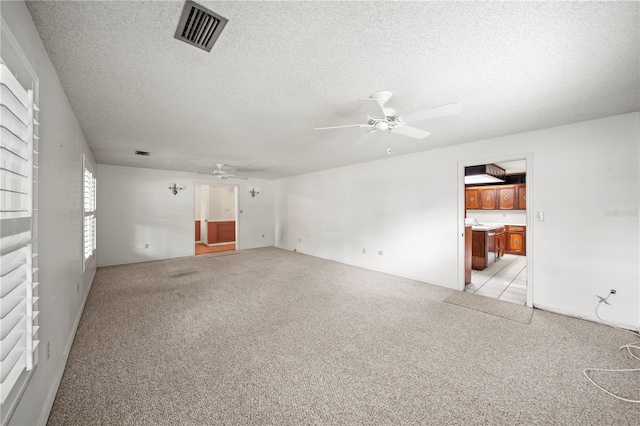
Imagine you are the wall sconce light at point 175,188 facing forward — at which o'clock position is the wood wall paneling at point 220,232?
The wood wall paneling is roughly at 7 o'clock from the wall sconce light.

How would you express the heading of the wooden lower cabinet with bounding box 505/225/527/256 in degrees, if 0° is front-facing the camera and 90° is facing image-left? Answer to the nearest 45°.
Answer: approximately 0°

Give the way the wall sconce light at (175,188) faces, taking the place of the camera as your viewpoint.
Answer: facing the viewer

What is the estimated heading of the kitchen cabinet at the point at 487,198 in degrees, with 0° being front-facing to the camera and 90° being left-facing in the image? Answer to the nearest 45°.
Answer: approximately 0°

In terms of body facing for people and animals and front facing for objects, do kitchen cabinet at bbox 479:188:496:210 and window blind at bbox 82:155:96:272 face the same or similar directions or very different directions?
very different directions

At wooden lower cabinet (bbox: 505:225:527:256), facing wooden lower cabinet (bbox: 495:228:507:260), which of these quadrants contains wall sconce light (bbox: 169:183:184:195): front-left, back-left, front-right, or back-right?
front-right

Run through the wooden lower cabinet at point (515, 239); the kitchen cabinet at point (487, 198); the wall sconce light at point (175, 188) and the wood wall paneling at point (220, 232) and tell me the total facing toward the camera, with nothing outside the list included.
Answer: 4

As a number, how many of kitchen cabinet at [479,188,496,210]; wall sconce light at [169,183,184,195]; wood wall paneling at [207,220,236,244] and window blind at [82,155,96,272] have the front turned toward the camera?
3

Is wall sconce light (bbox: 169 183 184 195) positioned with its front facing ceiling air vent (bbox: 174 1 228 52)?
yes

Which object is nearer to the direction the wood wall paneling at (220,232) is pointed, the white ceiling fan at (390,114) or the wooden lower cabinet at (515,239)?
the white ceiling fan

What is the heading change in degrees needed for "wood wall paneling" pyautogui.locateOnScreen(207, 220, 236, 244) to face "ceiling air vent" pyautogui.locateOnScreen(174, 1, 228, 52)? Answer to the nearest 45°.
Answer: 0° — it already faces it

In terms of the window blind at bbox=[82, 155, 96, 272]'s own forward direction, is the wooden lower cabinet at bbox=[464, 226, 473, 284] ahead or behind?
ahead

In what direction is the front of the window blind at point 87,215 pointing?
to the viewer's right
